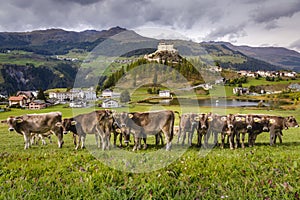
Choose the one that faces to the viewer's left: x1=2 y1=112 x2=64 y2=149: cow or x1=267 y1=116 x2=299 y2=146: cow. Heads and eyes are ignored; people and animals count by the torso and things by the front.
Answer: x1=2 y1=112 x2=64 y2=149: cow

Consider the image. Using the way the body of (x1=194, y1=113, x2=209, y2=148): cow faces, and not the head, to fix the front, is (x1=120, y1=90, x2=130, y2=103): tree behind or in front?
behind

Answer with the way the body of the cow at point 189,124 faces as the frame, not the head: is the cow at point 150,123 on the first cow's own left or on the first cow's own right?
on the first cow's own right

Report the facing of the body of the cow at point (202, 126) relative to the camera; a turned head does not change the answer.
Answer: toward the camera

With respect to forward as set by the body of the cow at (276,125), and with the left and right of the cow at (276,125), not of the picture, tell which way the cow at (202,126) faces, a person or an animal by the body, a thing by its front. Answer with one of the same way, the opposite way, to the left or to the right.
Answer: to the right

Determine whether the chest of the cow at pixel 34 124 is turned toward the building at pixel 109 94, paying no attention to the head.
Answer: no

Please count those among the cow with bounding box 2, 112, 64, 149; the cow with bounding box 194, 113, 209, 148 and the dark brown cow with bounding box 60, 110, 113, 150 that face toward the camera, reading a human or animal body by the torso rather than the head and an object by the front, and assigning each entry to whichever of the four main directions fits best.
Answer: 1

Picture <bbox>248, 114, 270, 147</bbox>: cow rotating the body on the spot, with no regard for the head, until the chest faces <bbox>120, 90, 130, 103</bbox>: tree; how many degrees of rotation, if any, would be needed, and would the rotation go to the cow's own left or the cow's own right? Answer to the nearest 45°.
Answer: approximately 180°

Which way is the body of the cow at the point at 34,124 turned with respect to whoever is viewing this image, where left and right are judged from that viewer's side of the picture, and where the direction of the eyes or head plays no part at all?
facing to the left of the viewer

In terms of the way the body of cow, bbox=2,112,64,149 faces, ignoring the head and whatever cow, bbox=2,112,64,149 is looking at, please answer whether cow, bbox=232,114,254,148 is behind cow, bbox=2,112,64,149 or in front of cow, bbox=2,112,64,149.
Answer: behind

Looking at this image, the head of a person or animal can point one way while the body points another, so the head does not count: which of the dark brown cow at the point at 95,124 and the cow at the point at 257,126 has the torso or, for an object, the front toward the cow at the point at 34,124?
the dark brown cow

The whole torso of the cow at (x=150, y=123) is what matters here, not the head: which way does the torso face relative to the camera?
to the viewer's left

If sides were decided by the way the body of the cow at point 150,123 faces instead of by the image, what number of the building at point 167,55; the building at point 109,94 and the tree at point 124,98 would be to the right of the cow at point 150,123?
3

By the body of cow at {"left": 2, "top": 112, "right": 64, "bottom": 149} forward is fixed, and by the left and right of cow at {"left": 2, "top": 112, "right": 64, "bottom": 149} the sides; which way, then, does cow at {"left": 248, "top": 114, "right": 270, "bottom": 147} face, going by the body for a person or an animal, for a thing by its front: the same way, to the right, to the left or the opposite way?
to the left

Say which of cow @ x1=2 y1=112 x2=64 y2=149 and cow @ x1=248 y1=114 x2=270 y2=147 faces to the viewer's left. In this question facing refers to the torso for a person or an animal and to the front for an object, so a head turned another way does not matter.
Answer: cow @ x1=2 y1=112 x2=64 y2=149

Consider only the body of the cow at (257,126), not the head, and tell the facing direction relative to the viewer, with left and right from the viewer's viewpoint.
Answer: facing the viewer and to the right of the viewer

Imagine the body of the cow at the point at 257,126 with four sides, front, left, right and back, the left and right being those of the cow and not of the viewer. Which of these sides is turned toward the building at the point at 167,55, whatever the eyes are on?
back
